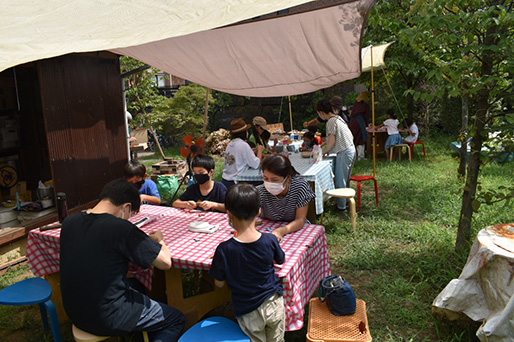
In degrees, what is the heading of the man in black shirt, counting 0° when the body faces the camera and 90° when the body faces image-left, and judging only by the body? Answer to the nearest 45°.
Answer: approximately 225°

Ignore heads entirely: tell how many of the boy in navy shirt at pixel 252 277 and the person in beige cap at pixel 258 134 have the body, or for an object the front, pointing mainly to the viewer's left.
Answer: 0

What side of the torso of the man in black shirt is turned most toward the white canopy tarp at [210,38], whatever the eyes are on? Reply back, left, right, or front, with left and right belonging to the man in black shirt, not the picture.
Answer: front

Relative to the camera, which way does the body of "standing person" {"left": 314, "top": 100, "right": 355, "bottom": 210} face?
to the viewer's left

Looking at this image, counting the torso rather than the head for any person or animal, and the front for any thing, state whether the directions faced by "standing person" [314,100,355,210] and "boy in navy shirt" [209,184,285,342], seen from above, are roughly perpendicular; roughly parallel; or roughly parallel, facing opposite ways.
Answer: roughly perpendicular

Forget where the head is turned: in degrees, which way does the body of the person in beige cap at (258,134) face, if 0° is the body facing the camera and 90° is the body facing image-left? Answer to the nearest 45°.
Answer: approximately 315°

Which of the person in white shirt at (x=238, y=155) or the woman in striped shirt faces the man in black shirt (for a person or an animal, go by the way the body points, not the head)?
the woman in striped shirt

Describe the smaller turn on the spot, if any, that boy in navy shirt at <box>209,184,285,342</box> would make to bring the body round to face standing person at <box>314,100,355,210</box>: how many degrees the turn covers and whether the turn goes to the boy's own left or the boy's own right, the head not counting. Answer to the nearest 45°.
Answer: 0° — they already face them

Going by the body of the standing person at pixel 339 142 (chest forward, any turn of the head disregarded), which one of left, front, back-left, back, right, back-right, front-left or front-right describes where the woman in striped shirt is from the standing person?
left

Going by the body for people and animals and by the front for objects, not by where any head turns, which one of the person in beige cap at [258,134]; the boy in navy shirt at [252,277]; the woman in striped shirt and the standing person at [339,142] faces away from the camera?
the boy in navy shirt

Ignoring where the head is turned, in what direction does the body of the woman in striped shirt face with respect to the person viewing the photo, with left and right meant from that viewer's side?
facing the viewer and to the left of the viewer

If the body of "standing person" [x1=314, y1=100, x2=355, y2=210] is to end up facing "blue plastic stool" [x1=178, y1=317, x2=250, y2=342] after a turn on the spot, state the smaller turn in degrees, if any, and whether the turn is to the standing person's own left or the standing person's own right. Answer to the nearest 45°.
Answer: approximately 90° to the standing person's own left

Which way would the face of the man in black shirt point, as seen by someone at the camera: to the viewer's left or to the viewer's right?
to the viewer's right

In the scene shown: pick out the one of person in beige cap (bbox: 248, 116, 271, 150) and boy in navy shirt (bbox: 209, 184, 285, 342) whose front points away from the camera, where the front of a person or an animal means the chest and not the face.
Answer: the boy in navy shirt

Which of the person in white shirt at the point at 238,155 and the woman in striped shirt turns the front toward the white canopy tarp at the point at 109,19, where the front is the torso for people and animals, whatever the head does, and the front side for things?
the woman in striped shirt

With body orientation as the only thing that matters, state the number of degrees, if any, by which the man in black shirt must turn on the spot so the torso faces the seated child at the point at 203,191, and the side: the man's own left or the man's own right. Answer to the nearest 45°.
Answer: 0° — they already face them

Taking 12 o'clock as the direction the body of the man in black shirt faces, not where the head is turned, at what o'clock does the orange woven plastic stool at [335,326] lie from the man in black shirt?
The orange woven plastic stool is roughly at 2 o'clock from the man in black shirt.

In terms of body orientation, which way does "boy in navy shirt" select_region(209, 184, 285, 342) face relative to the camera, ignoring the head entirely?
away from the camera
